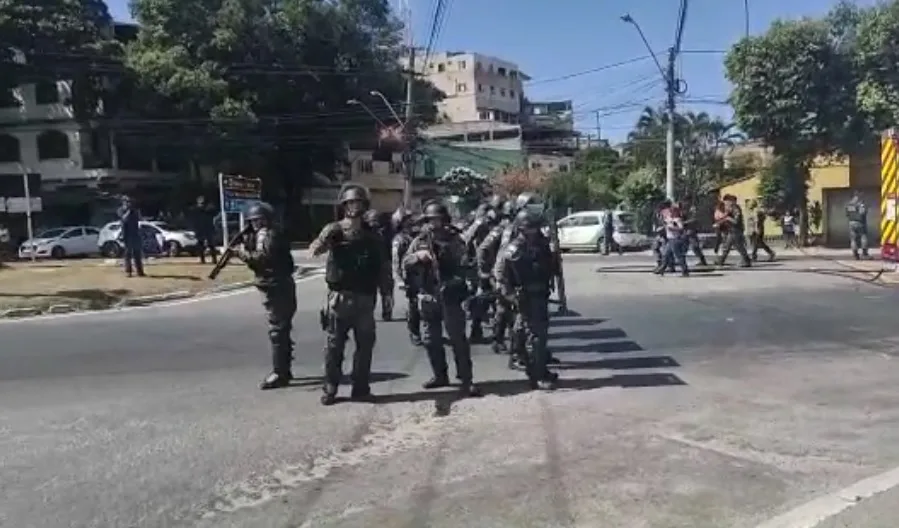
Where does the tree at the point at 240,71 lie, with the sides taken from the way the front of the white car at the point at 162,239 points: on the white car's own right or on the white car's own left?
on the white car's own left

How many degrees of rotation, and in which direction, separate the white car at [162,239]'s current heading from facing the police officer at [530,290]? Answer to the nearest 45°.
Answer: approximately 90° to its right

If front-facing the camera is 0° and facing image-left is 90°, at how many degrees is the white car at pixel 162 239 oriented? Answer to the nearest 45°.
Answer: approximately 270°

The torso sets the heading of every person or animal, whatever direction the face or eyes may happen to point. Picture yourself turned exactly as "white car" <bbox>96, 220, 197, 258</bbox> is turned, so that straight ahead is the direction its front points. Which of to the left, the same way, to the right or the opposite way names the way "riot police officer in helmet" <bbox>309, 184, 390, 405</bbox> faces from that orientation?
to the right

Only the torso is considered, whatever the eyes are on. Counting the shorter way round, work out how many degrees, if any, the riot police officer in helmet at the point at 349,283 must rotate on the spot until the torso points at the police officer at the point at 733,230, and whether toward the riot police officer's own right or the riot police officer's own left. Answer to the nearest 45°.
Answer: approximately 135° to the riot police officer's own left

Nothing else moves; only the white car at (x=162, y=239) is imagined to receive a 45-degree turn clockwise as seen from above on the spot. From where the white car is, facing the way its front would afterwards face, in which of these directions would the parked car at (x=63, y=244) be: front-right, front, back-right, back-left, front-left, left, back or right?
back

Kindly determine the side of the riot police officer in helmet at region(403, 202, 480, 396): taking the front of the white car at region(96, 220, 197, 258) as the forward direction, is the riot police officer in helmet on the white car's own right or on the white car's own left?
on the white car's own right

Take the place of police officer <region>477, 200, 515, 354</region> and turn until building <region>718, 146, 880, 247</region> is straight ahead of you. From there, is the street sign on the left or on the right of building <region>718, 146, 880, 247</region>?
left

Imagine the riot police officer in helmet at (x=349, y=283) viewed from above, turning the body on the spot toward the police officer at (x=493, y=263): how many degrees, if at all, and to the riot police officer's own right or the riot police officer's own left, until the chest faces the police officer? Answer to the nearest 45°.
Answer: approximately 135° to the riot police officer's own left

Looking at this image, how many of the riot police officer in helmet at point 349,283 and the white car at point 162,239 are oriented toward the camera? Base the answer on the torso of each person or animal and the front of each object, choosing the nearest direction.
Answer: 1

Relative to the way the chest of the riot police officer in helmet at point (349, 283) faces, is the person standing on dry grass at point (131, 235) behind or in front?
behind

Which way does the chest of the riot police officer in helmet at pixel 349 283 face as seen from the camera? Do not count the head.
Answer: toward the camera
